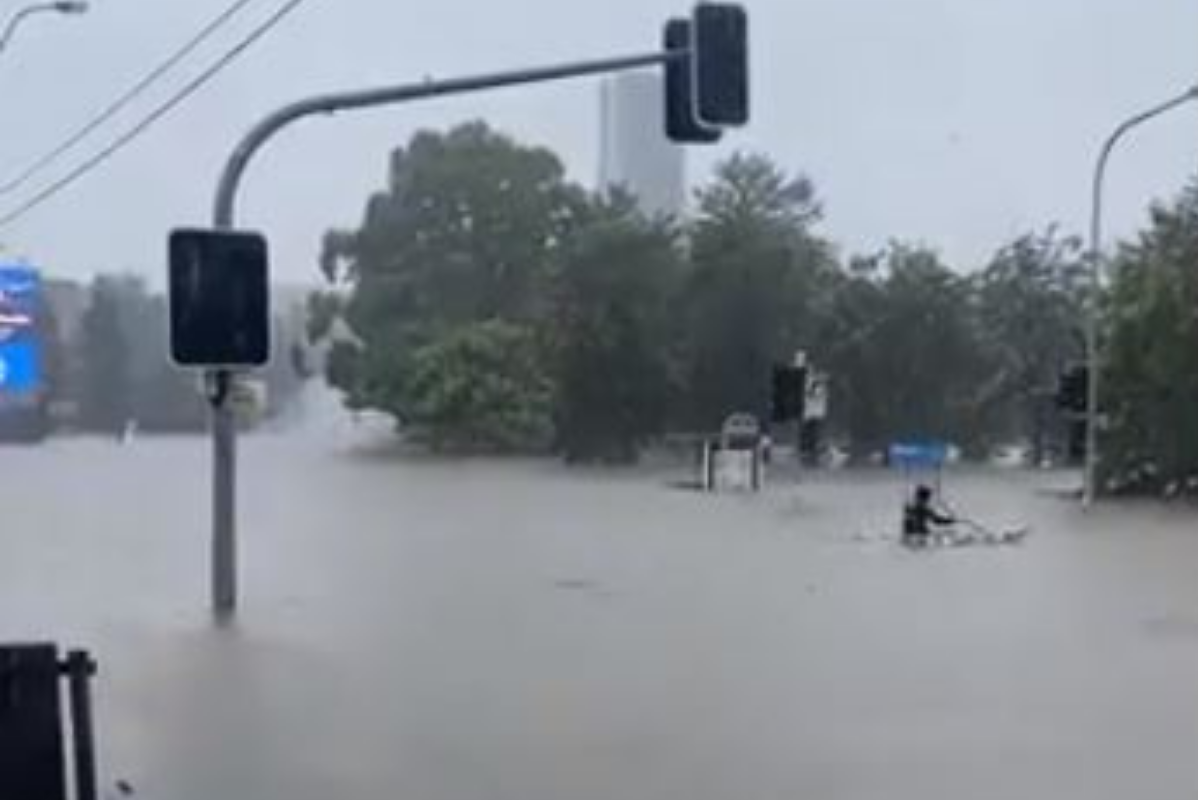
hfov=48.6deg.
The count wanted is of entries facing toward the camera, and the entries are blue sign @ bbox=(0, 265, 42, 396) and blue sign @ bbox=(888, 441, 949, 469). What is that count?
2

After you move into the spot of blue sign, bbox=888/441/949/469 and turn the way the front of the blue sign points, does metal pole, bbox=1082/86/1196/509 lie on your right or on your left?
on your left

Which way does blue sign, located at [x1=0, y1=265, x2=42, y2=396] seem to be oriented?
toward the camera

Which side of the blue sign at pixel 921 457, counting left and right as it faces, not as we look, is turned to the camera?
front

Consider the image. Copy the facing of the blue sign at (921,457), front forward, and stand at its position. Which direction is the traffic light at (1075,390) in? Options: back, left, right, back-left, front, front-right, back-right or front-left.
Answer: back-left

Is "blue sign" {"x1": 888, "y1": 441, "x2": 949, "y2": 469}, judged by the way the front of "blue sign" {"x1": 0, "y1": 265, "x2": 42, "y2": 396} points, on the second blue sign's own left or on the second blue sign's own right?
on the second blue sign's own left

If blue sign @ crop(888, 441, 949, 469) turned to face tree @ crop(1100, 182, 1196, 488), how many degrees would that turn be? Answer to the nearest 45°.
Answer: approximately 135° to its left

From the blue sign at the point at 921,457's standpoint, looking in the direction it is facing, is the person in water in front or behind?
in front

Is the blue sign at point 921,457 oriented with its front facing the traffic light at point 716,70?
yes

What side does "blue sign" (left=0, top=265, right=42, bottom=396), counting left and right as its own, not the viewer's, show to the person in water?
left

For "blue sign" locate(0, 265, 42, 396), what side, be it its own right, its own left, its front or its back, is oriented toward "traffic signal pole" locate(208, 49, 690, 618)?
front
